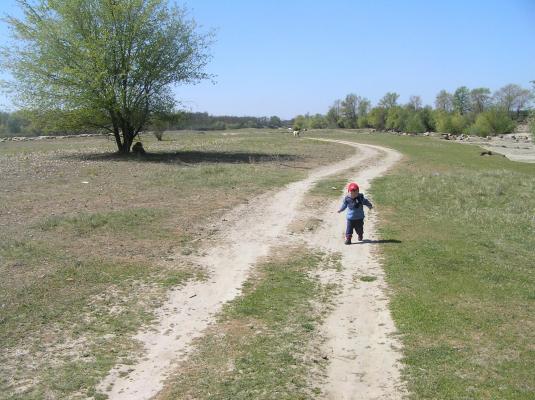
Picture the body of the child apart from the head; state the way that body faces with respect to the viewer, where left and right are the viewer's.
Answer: facing the viewer
